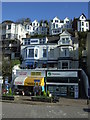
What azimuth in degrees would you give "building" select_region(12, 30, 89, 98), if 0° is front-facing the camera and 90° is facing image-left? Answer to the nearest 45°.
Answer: approximately 0°
